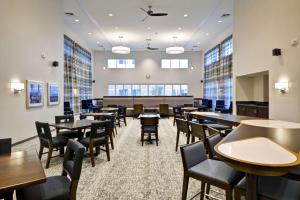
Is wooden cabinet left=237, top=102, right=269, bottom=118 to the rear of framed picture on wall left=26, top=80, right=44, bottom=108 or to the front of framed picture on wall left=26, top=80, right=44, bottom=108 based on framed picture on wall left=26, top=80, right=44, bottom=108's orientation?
to the front

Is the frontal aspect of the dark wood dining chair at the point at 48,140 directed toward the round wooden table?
no

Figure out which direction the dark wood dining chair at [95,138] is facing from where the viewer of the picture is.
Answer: facing away from the viewer and to the left of the viewer

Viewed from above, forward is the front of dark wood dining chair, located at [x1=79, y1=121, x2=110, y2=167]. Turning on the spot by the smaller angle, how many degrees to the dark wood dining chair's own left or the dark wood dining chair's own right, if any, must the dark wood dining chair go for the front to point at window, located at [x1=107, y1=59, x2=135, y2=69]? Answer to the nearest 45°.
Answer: approximately 45° to the dark wood dining chair's own right

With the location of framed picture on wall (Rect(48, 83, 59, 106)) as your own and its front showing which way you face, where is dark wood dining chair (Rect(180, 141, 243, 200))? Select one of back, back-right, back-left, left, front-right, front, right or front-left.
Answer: front-right

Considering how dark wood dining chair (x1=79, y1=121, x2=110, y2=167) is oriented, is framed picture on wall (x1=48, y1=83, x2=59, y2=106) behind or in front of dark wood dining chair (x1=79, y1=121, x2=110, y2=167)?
in front

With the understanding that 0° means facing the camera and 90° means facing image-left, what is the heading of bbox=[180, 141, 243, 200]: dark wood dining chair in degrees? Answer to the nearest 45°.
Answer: approximately 315°

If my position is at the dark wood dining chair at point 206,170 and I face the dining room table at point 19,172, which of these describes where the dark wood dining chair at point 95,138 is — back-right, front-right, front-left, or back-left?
front-right

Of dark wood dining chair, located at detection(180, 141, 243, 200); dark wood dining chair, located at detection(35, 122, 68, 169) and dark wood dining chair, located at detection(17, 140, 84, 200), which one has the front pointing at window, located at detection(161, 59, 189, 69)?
dark wood dining chair, located at detection(35, 122, 68, 169)

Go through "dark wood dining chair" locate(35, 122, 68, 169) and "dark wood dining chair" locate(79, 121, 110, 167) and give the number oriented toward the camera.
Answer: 0

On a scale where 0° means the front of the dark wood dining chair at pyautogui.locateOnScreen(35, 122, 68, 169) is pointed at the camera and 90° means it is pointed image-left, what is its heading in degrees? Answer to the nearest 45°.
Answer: approximately 225°

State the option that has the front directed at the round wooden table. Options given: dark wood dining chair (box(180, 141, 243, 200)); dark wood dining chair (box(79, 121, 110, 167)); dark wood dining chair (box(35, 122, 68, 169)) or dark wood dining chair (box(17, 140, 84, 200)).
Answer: dark wood dining chair (box(180, 141, 243, 200))

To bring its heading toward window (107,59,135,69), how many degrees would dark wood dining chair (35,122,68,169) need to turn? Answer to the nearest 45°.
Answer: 0° — it already faces it

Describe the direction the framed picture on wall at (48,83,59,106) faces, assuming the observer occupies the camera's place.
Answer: facing the viewer and to the right of the viewer
